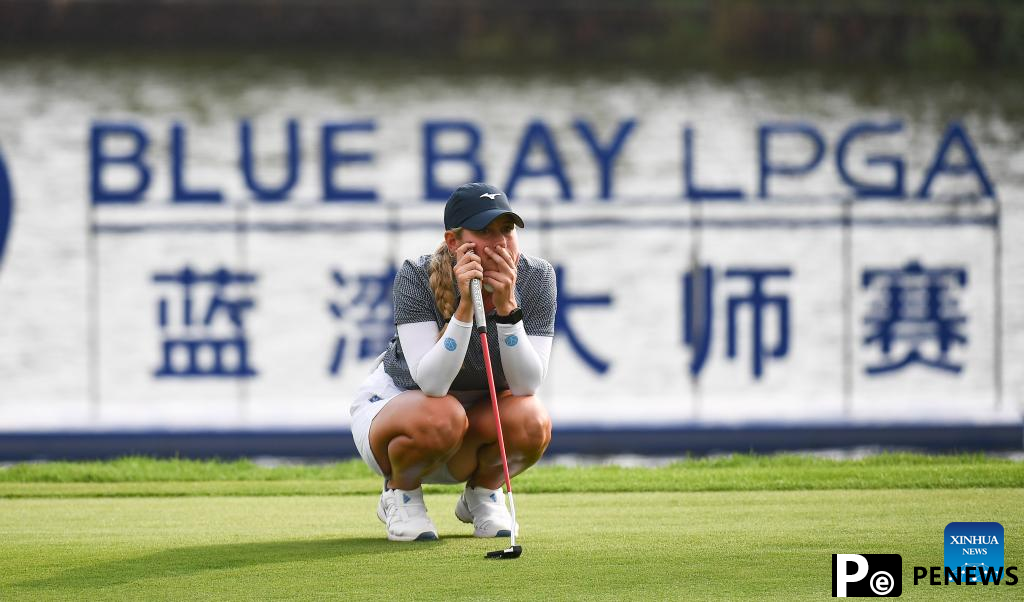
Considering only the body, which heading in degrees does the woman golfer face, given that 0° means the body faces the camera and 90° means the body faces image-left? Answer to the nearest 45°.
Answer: approximately 315°
